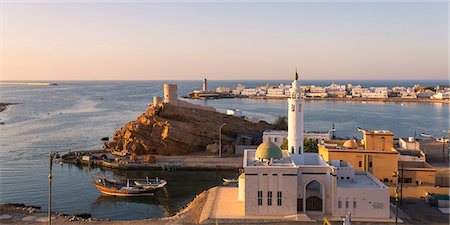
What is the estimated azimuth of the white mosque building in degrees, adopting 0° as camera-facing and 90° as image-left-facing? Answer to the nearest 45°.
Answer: approximately 0°

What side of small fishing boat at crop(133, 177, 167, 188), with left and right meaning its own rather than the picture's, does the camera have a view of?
left

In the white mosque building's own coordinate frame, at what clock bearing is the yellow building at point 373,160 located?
The yellow building is roughly at 7 o'clock from the white mosque building.

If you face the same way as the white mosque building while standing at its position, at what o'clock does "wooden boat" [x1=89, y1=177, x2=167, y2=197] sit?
The wooden boat is roughly at 4 o'clock from the white mosque building.

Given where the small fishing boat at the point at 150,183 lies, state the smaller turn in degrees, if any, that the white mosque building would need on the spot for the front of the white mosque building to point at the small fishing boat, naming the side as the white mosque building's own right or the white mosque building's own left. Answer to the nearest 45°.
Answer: approximately 135° to the white mosque building's own right

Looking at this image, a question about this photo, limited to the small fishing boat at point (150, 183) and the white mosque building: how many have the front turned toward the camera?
1

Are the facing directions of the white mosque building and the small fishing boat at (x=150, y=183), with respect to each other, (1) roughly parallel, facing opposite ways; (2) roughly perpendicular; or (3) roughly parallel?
roughly perpendicular

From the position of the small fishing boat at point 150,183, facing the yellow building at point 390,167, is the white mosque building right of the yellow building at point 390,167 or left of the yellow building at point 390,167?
right
